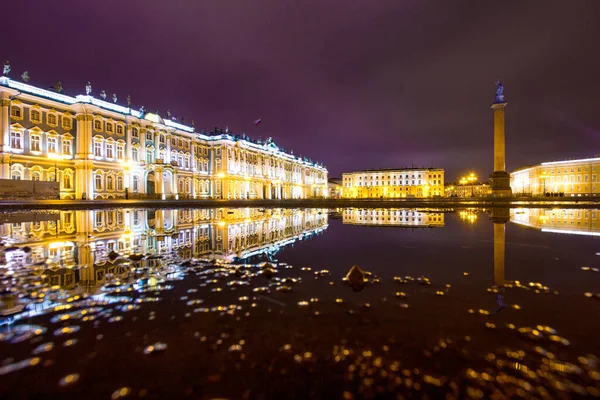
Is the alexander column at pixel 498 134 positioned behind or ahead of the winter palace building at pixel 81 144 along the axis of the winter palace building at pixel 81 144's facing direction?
ahead

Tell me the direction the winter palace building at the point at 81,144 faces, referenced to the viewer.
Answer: facing the viewer and to the right of the viewer
